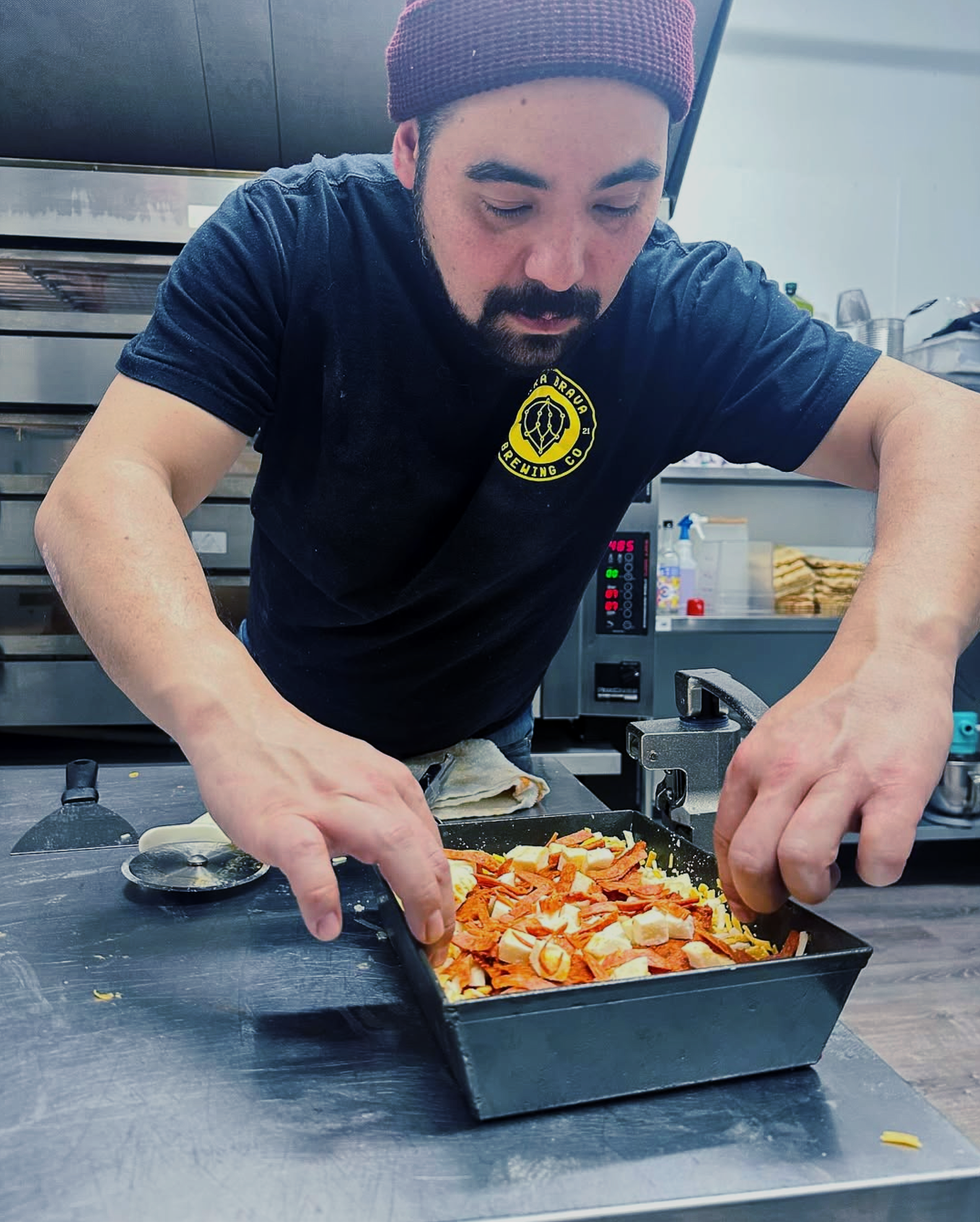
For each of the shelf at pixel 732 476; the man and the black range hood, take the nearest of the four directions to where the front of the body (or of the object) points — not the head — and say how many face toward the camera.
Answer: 3

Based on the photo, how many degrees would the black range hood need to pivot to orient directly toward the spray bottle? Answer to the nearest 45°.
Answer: approximately 90° to its left

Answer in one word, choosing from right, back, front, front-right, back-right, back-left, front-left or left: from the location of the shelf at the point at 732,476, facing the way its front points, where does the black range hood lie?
front-right

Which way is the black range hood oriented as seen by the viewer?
toward the camera

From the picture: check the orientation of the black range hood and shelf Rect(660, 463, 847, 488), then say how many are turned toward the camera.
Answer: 2

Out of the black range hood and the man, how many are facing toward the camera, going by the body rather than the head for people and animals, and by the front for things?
2

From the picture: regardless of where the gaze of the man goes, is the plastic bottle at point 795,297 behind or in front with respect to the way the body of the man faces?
behind

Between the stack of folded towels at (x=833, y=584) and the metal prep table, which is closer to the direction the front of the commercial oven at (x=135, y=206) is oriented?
the metal prep table

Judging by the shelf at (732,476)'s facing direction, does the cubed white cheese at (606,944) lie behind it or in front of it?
in front

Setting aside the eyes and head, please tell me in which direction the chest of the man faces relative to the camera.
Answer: toward the camera

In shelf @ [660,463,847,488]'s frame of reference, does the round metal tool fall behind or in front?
in front

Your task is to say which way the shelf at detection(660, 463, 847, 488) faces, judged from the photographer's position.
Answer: facing the viewer

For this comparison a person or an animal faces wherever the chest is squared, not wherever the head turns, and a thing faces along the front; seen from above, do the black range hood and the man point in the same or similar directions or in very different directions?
same or similar directions

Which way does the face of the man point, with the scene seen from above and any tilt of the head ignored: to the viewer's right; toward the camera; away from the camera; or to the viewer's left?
toward the camera

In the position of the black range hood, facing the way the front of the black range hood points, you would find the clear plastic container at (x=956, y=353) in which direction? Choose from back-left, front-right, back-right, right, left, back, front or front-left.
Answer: left
